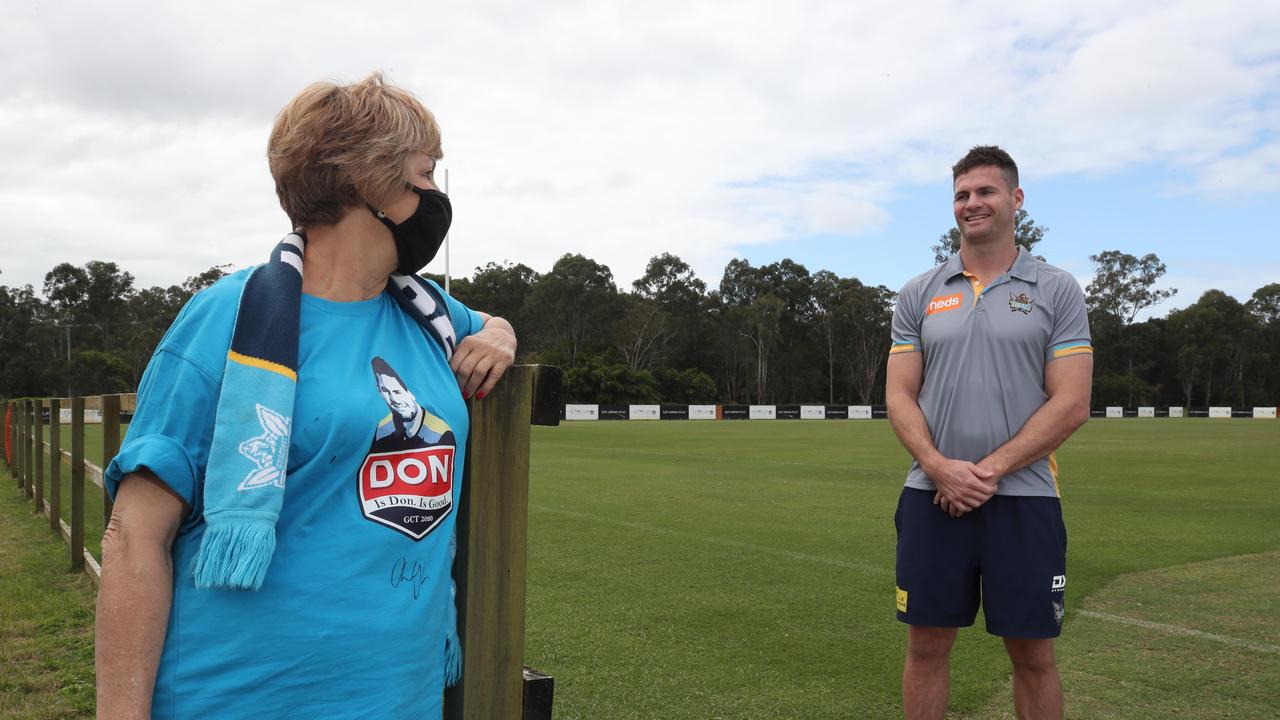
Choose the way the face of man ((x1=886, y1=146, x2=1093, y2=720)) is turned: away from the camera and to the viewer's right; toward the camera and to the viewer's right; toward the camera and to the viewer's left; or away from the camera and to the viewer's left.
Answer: toward the camera and to the viewer's left

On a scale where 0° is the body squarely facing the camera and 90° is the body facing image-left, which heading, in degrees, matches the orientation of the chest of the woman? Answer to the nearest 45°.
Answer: approximately 315°

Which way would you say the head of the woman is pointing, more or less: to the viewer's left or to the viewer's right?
to the viewer's right
